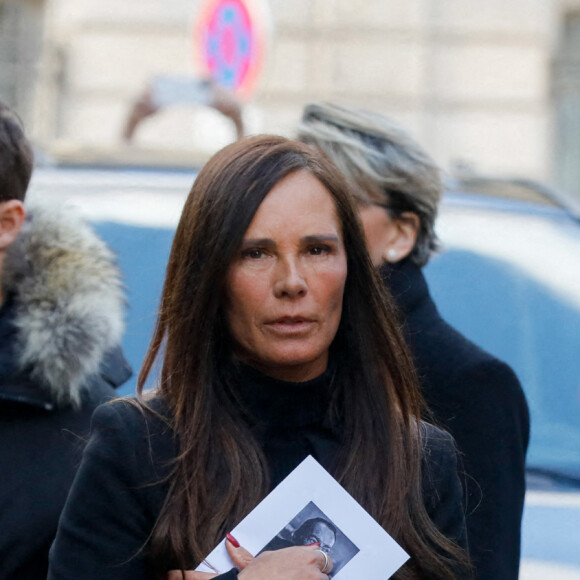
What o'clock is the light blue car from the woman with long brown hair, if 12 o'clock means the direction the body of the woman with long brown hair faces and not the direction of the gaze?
The light blue car is roughly at 7 o'clock from the woman with long brown hair.

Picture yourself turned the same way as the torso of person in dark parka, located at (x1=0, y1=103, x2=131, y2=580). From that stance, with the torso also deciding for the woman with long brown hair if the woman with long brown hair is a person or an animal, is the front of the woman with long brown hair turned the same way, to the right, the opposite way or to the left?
to the left

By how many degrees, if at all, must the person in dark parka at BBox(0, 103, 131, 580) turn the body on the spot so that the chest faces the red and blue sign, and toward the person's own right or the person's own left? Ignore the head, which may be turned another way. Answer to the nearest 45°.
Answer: approximately 90° to the person's own right

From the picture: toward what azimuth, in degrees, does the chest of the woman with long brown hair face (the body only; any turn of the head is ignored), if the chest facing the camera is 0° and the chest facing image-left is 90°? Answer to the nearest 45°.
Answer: approximately 0°

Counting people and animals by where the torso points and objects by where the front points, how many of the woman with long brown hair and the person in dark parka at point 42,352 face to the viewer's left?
1

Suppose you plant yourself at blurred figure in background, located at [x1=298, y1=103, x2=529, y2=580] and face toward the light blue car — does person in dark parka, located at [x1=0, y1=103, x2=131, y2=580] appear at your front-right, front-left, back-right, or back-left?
back-left

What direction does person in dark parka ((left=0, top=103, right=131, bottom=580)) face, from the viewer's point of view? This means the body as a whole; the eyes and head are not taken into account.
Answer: to the viewer's left

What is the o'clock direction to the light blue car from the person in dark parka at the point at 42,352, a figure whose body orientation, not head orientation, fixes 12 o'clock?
The light blue car is roughly at 5 o'clock from the person in dark parka.

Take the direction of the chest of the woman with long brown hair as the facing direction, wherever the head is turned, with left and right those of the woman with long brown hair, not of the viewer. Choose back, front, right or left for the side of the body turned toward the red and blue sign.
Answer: back
